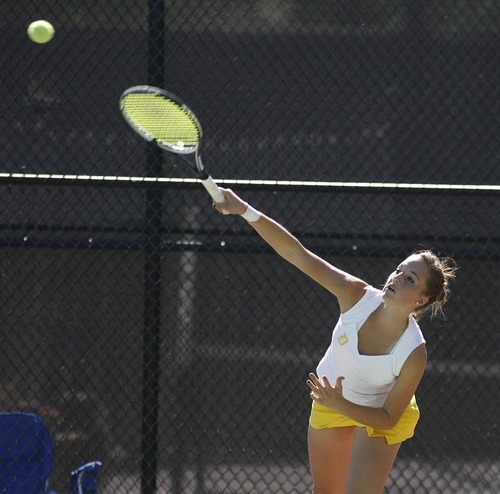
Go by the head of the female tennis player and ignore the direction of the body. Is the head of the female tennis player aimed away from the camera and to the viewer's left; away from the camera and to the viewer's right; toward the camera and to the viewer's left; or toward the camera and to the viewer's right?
toward the camera and to the viewer's left

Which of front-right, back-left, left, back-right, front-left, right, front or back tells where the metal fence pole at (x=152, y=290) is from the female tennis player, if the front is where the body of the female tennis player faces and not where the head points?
right

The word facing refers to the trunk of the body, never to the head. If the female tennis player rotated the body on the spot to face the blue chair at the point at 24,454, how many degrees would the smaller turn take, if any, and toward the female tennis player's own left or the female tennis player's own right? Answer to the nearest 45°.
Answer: approximately 90° to the female tennis player's own right

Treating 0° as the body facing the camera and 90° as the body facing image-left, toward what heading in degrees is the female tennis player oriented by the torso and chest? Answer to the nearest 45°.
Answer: approximately 45°

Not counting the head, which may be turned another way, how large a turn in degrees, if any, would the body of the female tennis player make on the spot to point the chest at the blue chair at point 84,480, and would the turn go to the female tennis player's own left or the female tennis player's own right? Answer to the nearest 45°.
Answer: approximately 90° to the female tennis player's own right
